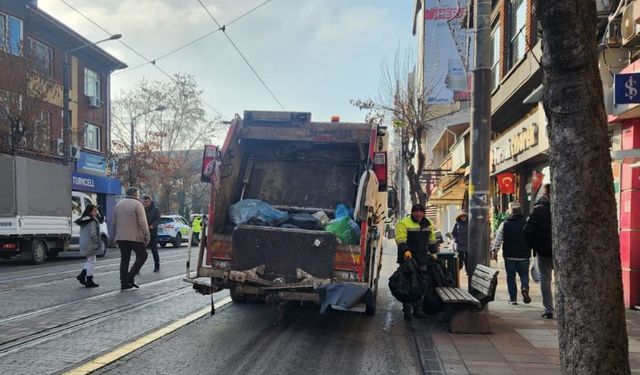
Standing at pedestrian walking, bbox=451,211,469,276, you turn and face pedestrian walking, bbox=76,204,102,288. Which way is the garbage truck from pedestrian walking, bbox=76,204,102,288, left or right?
left

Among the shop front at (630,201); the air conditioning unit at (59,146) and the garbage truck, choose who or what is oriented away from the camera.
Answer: the garbage truck

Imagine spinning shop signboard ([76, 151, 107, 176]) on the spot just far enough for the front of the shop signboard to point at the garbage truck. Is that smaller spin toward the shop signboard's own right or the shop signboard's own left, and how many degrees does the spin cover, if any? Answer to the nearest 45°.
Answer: approximately 45° to the shop signboard's own right

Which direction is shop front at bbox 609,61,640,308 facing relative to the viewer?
to the viewer's left

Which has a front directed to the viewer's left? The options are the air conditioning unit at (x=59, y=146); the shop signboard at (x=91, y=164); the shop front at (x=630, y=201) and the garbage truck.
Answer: the shop front

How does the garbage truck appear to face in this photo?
away from the camera

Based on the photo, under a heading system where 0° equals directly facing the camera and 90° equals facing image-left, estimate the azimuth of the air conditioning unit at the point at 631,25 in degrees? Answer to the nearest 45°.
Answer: approximately 45°

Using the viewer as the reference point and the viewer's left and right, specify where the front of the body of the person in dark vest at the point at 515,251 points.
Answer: facing away from the viewer

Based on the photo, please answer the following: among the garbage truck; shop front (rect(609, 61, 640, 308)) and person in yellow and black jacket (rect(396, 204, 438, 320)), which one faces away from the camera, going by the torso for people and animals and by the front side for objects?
the garbage truck

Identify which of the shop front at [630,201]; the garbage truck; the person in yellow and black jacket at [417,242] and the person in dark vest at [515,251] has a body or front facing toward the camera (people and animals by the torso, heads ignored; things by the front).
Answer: the person in yellow and black jacket at [417,242]

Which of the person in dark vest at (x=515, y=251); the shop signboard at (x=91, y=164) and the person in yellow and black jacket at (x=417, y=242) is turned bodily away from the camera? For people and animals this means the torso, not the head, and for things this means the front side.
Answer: the person in dark vest at (x=515, y=251)

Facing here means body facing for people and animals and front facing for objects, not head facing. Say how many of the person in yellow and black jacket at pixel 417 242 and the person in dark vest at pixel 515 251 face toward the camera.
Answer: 1
